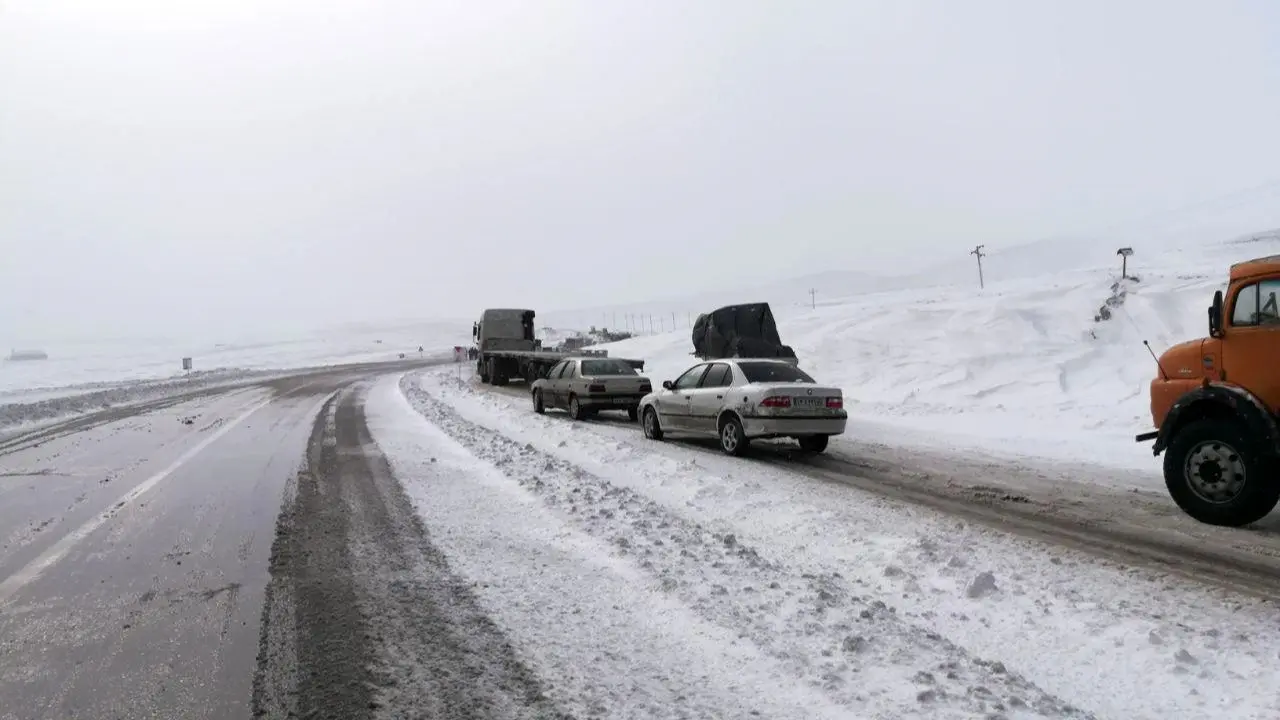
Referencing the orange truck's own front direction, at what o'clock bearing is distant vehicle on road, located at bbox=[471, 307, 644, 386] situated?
The distant vehicle on road is roughly at 1 o'clock from the orange truck.

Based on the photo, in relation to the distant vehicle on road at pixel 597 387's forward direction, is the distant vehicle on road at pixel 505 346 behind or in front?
in front

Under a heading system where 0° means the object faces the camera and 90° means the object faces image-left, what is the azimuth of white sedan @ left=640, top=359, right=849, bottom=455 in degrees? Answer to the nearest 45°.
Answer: approximately 135°

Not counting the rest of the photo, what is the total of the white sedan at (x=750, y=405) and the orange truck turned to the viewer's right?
0

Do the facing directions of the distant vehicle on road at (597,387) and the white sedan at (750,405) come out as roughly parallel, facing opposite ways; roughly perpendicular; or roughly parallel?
roughly parallel

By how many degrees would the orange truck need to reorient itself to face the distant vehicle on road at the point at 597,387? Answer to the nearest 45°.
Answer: approximately 45° to its right

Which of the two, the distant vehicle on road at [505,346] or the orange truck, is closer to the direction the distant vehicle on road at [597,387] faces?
the distant vehicle on road

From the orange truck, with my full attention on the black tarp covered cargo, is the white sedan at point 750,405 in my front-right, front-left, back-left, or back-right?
front-left

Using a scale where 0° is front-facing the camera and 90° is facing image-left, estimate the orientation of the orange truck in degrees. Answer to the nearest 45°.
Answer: approximately 90°

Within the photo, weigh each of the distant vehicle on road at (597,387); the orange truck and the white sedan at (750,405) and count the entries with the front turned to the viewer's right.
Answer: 0

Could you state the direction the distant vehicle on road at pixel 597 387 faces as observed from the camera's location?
facing away from the viewer and to the left of the viewer

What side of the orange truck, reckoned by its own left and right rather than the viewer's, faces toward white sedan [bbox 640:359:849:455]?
front

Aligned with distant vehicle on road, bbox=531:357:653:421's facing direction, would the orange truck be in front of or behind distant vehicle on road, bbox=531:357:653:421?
behind

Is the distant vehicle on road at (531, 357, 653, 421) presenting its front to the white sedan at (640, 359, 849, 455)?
no

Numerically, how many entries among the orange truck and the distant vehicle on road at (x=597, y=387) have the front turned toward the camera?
0

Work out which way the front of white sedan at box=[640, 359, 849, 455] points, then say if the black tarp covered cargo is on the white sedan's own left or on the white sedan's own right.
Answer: on the white sedan's own right
